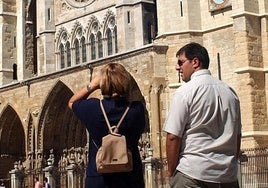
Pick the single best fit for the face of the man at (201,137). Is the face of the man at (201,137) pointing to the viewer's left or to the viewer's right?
to the viewer's left

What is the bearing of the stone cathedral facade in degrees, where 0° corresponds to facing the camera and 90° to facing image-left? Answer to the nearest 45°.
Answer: approximately 45°

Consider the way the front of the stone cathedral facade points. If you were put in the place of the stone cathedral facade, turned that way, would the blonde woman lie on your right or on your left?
on your left

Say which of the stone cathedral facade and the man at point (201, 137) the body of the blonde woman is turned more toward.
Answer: the stone cathedral facade

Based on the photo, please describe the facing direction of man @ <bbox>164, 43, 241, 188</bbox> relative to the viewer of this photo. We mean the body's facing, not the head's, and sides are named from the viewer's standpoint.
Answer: facing away from the viewer and to the left of the viewer

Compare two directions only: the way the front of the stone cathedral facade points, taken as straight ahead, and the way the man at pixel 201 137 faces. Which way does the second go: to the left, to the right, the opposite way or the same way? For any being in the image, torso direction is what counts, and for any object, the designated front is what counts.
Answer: to the right

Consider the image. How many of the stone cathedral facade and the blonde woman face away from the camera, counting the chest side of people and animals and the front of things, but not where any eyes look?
1

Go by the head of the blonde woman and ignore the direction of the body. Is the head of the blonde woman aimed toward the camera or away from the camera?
away from the camera

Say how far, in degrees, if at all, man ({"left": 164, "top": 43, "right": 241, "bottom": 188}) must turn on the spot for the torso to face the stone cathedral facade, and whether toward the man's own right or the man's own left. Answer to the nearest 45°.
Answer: approximately 45° to the man's own right

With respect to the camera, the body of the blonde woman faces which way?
away from the camera
